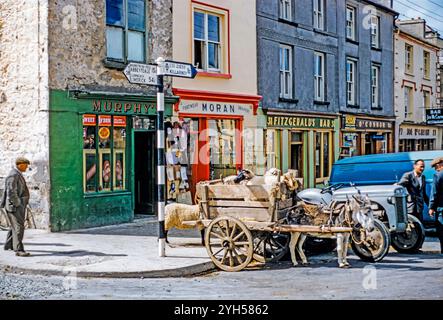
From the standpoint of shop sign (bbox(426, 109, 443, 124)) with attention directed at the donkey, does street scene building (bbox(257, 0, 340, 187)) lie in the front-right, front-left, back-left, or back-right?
front-right

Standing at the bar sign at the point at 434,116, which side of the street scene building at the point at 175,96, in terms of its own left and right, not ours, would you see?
left

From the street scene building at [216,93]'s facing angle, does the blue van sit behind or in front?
in front

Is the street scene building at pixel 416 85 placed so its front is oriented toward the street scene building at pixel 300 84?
no

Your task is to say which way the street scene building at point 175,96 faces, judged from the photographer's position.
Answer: facing the viewer and to the right of the viewer

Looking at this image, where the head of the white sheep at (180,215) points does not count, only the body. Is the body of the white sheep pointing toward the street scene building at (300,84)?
no

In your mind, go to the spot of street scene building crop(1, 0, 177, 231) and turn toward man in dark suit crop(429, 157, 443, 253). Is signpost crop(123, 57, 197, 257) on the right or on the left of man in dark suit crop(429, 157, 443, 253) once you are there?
right

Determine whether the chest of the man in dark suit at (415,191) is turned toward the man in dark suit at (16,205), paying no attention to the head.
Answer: no

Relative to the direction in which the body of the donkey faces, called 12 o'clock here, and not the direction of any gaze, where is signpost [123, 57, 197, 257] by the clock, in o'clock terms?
The signpost is roughly at 6 o'clock from the donkey.

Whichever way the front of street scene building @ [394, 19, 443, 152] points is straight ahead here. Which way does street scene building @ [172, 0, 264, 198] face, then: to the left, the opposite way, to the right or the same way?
the same way

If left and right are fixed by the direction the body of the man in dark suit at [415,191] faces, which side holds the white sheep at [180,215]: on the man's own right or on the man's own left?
on the man's own right

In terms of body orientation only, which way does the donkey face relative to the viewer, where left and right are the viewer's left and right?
facing to the right of the viewer

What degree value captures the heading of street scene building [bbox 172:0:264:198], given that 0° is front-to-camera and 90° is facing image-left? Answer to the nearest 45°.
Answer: approximately 315°

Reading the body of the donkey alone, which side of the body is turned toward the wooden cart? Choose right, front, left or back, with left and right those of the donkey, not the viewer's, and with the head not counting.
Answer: back
